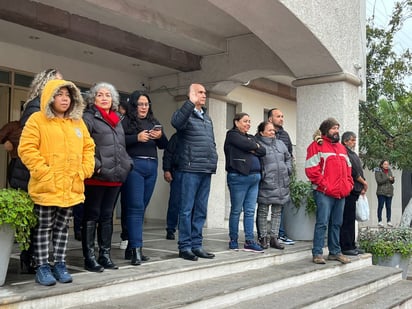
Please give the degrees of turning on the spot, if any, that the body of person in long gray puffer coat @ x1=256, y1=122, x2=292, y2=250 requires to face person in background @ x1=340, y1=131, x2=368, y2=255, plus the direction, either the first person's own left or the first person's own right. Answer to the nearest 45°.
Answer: approximately 90° to the first person's own left

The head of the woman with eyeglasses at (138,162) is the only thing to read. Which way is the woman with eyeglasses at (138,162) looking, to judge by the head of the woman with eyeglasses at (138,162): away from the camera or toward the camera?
toward the camera

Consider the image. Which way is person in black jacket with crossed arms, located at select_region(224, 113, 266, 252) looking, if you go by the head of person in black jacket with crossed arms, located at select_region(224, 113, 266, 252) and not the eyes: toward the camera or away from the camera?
toward the camera

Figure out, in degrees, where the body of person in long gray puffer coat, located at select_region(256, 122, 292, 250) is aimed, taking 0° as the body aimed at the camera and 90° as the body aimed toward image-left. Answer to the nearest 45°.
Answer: approximately 315°

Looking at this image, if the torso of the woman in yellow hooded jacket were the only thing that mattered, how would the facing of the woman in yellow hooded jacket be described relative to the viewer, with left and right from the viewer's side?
facing the viewer and to the right of the viewer

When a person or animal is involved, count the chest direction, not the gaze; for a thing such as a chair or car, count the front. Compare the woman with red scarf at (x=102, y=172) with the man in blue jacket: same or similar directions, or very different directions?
same or similar directions

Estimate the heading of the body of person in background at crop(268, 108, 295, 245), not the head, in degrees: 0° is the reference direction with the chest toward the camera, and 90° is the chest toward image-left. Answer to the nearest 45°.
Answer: approximately 315°

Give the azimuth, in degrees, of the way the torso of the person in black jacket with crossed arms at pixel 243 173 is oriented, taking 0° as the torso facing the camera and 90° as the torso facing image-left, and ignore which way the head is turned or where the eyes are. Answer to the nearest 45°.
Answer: approximately 315°

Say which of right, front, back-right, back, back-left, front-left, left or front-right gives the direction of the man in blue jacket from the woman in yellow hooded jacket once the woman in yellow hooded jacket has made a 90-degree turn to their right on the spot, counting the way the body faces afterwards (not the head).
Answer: back

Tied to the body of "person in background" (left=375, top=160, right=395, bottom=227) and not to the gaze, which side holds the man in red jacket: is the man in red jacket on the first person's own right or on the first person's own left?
on the first person's own right

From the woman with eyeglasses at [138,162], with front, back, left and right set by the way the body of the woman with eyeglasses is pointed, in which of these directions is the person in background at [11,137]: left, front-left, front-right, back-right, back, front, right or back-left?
back-right

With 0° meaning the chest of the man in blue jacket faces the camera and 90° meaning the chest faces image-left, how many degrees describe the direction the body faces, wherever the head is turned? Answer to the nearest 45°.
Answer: approximately 315°

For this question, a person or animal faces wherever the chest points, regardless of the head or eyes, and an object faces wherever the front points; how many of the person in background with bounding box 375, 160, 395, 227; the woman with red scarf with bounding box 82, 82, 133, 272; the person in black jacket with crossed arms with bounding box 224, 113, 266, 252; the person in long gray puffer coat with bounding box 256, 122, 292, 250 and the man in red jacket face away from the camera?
0

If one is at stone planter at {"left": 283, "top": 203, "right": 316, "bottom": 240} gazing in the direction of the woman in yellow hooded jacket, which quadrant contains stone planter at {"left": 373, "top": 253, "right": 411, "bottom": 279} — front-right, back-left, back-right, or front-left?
back-left
